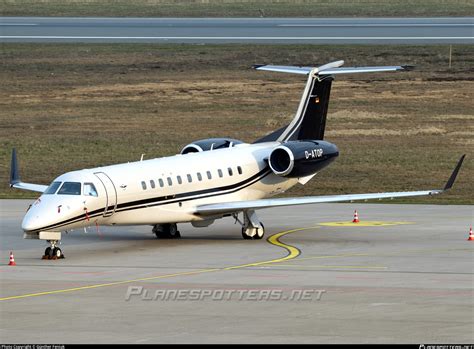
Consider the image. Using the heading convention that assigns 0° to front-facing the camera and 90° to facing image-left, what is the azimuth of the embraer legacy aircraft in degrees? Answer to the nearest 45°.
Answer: approximately 45°
